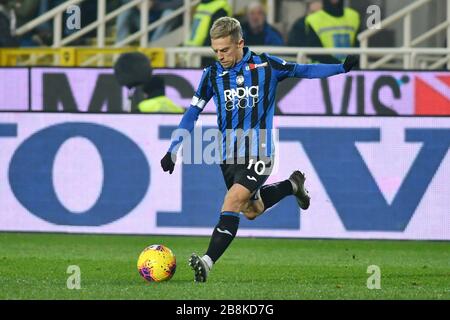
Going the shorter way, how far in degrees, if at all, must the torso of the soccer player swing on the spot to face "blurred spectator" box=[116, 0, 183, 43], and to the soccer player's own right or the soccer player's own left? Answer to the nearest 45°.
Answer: approximately 135° to the soccer player's own right

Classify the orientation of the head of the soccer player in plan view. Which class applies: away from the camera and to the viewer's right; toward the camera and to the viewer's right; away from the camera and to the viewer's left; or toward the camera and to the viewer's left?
toward the camera and to the viewer's left

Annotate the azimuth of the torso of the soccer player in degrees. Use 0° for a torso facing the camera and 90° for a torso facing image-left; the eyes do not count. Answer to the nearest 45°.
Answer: approximately 45°

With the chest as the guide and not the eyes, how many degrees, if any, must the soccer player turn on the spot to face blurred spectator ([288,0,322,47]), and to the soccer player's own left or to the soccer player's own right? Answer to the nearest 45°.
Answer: approximately 135° to the soccer player's own right

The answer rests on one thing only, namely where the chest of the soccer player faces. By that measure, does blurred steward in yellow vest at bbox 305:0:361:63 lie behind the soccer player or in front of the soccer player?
behind

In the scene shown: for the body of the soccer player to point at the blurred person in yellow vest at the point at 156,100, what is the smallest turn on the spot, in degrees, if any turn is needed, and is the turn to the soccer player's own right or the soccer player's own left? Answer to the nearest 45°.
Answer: approximately 135° to the soccer player's own right

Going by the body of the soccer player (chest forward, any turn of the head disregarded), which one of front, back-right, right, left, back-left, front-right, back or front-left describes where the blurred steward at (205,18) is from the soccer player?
back-right

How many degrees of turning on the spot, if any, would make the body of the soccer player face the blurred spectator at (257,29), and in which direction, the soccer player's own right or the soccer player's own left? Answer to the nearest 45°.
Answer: approximately 135° to the soccer player's own right
